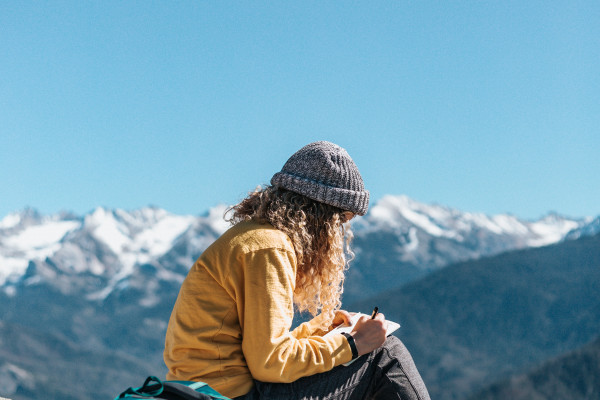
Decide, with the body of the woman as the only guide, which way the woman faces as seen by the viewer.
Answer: to the viewer's right

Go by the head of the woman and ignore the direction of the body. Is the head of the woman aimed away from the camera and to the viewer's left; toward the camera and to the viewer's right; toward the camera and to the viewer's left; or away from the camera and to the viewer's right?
away from the camera and to the viewer's right
